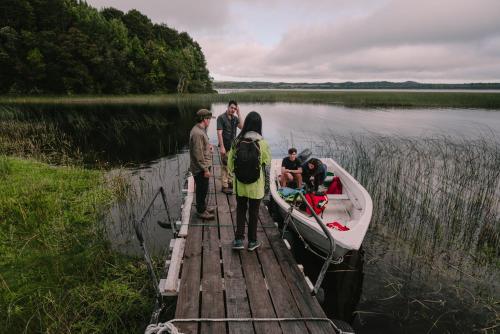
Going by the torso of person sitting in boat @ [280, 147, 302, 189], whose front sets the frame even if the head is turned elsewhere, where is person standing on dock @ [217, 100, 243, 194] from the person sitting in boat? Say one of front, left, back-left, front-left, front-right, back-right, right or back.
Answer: front-right

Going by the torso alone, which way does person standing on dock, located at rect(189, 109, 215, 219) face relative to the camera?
to the viewer's right

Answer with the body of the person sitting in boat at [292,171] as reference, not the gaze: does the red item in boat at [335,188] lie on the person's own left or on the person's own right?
on the person's own left

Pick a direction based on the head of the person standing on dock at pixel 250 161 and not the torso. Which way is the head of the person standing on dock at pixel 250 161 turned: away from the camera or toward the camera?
away from the camera

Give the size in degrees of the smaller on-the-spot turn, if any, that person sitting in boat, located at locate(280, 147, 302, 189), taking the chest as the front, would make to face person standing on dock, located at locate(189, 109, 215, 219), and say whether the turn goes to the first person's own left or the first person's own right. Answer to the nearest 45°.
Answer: approximately 45° to the first person's own right

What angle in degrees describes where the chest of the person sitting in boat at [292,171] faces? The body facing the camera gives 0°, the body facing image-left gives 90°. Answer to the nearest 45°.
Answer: approximately 0°

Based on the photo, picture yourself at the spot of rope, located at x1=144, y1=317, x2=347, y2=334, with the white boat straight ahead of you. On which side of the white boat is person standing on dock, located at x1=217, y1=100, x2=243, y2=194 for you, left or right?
left

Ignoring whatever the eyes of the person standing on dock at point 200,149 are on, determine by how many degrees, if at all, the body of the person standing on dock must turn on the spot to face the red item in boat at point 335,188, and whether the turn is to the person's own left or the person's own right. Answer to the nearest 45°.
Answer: approximately 45° to the person's own left

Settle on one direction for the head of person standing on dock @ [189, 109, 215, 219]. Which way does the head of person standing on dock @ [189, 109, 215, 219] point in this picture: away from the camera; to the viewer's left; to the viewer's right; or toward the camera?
to the viewer's right

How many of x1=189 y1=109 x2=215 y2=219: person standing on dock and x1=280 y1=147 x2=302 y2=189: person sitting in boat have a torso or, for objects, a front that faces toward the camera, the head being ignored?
1

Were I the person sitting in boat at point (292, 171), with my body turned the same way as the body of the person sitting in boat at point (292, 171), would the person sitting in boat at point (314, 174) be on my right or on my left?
on my left

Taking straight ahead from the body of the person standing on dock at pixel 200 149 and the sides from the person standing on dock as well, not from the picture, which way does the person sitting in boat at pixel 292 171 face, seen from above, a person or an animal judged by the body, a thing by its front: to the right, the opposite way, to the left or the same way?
to the right
